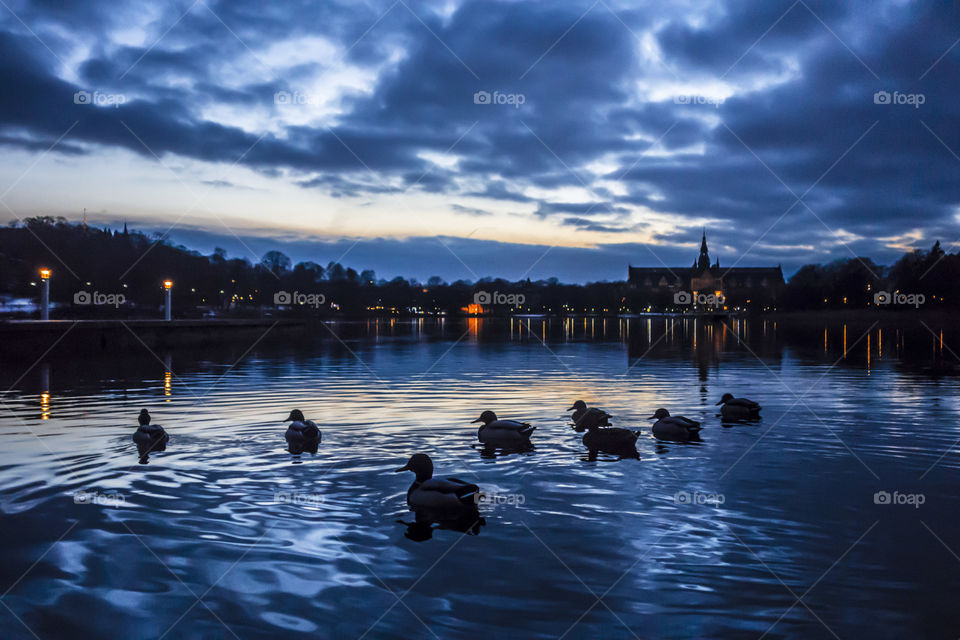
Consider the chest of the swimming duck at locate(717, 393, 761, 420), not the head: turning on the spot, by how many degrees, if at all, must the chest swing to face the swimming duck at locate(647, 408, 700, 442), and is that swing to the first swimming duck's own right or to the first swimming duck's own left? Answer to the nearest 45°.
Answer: approximately 90° to the first swimming duck's own left

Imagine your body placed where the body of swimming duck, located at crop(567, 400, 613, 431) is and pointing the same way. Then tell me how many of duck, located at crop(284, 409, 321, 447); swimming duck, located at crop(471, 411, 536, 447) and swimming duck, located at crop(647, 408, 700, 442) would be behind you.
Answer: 1

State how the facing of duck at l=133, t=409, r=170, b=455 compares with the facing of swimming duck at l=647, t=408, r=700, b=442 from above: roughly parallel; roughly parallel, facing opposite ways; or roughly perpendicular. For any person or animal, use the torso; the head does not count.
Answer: roughly perpendicular

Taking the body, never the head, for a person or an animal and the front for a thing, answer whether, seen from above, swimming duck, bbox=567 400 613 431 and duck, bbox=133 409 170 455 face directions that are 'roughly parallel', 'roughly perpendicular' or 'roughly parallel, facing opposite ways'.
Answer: roughly perpendicular

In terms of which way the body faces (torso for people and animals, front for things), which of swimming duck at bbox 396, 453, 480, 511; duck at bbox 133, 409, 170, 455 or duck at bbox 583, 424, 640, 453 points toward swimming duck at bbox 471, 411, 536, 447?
duck at bbox 583, 424, 640, 453

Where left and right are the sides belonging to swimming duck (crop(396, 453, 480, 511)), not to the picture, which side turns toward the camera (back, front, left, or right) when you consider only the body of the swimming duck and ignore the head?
left

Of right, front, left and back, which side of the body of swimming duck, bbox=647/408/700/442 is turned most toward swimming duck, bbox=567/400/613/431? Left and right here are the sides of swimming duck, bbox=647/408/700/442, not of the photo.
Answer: front

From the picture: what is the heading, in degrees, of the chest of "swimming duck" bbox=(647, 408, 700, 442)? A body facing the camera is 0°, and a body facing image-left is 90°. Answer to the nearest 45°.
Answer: approximately 90°

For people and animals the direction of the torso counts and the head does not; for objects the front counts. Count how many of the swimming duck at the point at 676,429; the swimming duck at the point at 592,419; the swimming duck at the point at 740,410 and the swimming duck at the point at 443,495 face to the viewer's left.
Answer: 4

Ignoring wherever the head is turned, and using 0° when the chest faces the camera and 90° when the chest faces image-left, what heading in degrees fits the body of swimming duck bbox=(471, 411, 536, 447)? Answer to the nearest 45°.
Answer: approximately 90°

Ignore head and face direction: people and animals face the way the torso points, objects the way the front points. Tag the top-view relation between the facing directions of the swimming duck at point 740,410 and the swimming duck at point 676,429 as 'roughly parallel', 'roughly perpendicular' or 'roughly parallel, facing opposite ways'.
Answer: roughly parallel

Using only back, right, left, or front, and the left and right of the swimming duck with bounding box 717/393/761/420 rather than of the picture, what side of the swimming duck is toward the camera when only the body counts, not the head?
left

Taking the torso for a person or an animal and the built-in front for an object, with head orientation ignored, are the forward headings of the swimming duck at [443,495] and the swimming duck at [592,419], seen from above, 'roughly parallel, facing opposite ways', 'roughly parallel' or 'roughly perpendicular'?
roughly parallel

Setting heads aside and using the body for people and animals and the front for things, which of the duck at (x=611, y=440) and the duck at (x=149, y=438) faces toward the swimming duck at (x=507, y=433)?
the duck at (x=611, y=440)

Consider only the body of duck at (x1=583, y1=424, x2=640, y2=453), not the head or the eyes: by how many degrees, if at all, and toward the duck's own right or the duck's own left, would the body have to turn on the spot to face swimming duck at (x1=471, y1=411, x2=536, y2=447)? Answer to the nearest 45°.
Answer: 0° — it already faces it

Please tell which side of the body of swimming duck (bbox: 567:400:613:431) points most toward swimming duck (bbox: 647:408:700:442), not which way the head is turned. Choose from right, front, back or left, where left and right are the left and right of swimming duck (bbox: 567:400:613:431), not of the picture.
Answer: back
